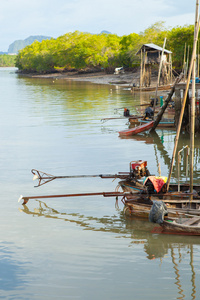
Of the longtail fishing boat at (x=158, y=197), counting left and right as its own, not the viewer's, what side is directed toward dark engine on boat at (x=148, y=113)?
left

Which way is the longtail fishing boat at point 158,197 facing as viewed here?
to the viewer's right
